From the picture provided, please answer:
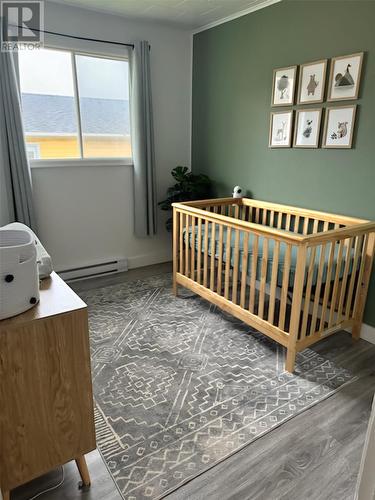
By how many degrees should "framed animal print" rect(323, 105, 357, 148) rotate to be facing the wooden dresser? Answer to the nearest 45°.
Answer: approximately 45° to its left

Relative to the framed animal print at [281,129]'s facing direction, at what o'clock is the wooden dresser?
The wooden dresser is roughly at 11 o'clock from the framed animal print.

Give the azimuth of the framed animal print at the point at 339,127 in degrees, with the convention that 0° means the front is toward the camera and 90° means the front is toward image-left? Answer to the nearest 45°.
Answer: approximately 45°

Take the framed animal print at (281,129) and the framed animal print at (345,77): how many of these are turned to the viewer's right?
0

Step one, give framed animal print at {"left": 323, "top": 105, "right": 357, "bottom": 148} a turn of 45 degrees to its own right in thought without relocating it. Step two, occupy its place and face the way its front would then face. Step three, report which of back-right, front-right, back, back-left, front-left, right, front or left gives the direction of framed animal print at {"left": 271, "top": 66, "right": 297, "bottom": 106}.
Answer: front-right

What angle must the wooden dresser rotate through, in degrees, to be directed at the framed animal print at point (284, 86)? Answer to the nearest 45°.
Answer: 0° — it already faces it

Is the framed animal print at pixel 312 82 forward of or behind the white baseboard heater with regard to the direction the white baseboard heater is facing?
forward

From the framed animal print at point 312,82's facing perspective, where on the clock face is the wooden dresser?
The wooden dresser is roughly at 11 o'clock from the framed animal print.

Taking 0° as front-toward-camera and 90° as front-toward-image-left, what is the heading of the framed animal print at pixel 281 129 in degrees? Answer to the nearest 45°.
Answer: approximately 45°

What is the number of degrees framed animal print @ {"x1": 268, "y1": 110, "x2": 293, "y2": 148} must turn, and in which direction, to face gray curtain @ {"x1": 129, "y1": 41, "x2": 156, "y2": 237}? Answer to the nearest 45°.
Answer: approximately 45° to its right

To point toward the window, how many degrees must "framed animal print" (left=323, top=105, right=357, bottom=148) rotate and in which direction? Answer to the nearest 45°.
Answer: approximately 45° to its right

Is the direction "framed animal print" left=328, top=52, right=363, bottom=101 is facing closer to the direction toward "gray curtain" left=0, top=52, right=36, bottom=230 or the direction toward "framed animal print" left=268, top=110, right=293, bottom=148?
the gray curtain
